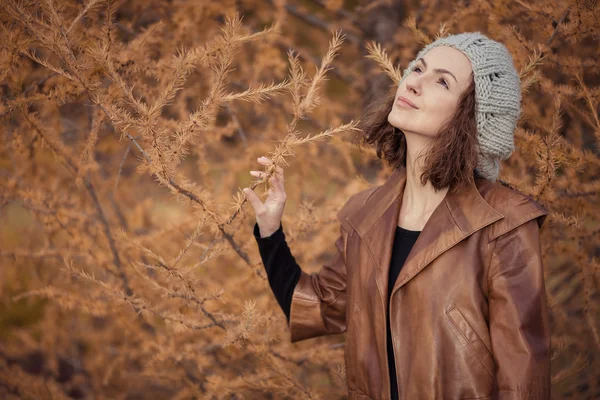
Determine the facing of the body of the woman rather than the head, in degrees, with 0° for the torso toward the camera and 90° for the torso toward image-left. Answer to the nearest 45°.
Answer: approximately 45°
